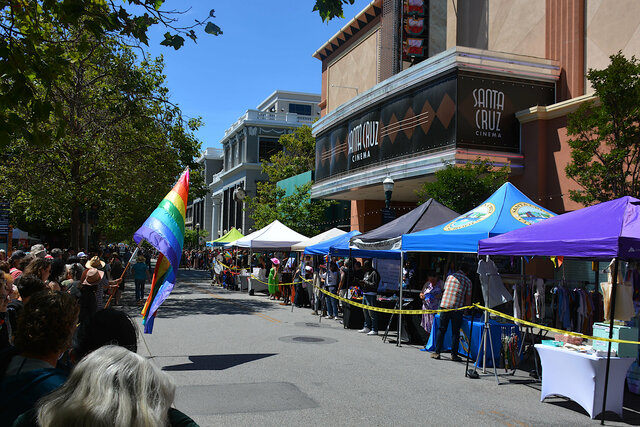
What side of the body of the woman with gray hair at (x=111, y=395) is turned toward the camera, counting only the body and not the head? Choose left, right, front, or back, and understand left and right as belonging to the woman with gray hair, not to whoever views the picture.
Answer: back

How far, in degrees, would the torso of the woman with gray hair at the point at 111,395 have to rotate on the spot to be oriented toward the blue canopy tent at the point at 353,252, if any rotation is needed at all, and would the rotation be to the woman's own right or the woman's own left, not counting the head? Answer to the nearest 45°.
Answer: approximately 45° to the woman's own right

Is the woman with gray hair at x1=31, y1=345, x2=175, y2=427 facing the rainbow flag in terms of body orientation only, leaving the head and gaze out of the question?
yes

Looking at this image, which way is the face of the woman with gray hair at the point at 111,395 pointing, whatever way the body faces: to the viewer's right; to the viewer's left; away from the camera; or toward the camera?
away from the camera

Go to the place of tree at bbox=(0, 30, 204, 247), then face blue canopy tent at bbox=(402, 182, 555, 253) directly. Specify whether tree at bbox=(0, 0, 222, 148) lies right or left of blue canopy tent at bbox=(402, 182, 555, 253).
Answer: right

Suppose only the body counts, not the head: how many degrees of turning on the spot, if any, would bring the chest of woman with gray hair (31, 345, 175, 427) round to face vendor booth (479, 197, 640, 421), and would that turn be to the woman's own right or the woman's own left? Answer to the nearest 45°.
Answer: approximately 45° to the woman's own right
